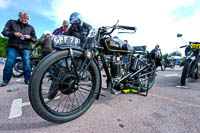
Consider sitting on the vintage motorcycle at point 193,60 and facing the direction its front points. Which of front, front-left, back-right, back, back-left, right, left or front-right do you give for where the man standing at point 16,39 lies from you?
front

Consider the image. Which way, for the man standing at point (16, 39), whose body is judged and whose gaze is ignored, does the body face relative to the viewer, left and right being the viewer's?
facing the viewer

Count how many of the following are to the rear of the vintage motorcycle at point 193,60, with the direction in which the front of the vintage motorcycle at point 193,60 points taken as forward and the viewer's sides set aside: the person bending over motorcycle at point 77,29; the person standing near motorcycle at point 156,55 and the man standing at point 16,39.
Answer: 0

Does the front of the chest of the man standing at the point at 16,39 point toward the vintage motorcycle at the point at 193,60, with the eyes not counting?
no

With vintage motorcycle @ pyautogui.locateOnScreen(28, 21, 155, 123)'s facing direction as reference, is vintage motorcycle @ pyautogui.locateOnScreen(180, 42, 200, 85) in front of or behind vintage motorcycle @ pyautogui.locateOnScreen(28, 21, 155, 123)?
behind

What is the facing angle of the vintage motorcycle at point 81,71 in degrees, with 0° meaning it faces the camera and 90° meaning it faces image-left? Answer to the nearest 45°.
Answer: approximately 45°

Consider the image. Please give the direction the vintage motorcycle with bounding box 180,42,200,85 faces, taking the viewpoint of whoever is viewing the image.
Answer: facing the viewer and to the left of the viewer

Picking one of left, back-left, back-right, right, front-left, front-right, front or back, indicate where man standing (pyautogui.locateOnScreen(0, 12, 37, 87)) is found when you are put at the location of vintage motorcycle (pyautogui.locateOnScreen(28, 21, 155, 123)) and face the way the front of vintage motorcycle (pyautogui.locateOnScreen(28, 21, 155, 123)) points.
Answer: right

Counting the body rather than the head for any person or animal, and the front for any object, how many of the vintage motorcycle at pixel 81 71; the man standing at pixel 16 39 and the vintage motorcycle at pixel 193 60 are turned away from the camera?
0

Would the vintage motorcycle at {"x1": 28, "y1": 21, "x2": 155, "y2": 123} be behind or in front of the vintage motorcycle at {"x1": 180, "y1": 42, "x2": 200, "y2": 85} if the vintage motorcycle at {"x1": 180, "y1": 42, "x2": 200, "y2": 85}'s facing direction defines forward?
in front

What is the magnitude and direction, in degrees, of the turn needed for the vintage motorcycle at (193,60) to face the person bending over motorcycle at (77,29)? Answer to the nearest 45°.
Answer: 0° — it already faces them
